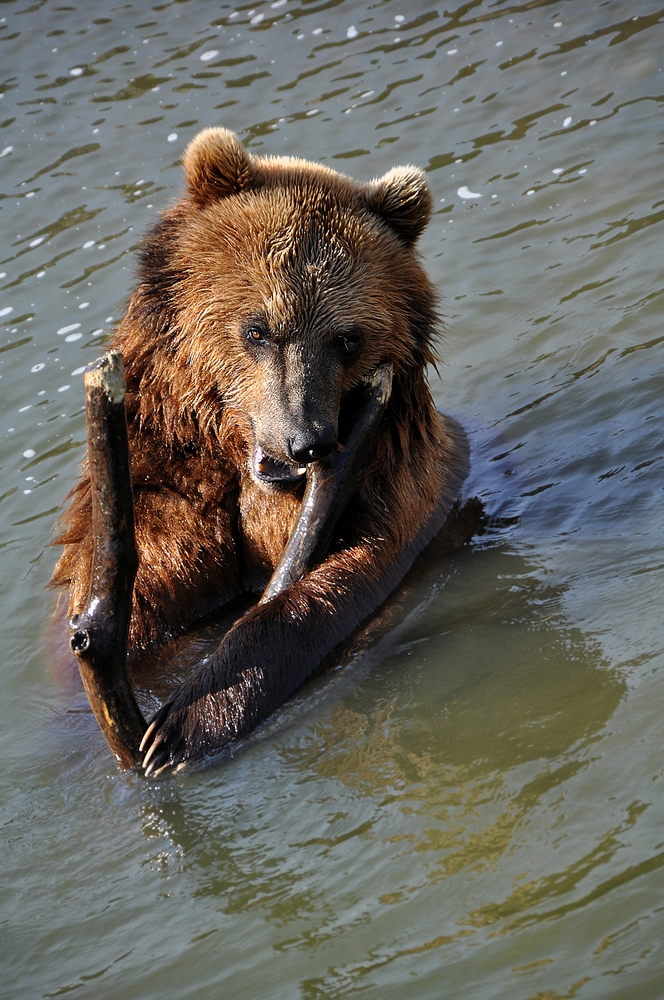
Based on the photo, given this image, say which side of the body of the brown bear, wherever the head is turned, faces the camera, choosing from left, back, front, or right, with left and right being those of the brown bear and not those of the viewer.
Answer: front
